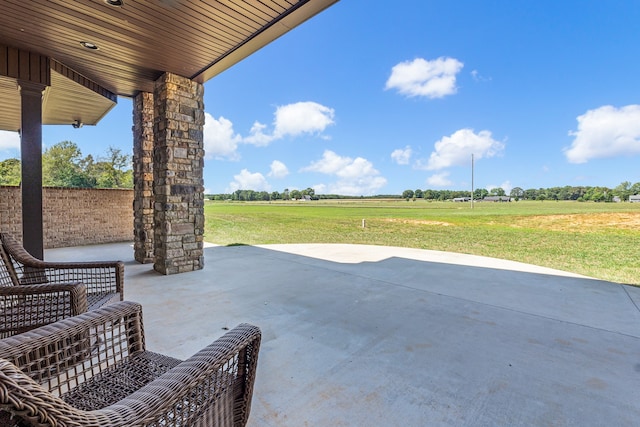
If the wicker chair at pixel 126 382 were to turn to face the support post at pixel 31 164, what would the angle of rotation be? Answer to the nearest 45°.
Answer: approximately 45° to its left

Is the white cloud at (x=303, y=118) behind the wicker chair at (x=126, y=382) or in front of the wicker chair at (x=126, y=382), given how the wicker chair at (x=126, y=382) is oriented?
in front

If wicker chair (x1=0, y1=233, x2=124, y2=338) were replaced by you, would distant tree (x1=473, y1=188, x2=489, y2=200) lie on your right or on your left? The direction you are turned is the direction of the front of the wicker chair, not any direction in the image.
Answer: on your left

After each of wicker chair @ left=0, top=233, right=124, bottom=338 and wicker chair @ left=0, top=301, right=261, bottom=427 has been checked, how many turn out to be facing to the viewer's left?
0

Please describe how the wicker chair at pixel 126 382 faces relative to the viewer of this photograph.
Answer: facing away from the viewer and to the right of the viewer

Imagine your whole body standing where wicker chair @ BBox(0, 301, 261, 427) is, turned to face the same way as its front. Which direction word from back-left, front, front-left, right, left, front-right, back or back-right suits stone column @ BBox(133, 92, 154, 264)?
front-left

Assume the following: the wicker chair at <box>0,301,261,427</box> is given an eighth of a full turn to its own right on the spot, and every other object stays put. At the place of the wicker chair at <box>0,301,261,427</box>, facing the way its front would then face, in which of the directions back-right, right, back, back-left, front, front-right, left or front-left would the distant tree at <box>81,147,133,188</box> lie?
left

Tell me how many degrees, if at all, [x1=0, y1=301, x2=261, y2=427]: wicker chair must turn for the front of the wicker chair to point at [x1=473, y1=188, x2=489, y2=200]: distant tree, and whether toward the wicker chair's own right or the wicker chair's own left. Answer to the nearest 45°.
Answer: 0° — it already faces it

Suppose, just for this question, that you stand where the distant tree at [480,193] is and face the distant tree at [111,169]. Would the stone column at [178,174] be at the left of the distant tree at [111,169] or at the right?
left
